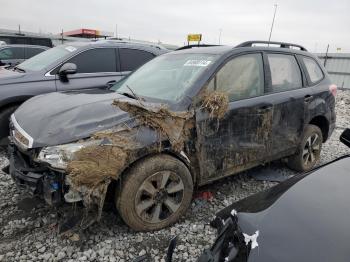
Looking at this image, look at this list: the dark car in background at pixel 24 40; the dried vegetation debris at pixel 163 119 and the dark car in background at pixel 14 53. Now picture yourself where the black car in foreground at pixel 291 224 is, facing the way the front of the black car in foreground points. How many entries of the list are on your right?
3

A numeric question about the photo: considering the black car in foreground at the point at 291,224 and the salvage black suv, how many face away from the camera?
0

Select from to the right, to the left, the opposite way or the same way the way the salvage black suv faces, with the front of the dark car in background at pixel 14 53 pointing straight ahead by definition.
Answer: the same way

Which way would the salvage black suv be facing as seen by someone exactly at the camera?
facing the viewer and to the left of the viewer

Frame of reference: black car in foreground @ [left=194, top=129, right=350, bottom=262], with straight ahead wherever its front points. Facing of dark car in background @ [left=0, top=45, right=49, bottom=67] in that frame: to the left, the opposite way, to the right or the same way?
the same way

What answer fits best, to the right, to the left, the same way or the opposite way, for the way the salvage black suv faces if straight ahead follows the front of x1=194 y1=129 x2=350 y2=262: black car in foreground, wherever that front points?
the same way

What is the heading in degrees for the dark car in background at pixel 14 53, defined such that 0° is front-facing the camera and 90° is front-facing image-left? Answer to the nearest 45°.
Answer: approximately 90°

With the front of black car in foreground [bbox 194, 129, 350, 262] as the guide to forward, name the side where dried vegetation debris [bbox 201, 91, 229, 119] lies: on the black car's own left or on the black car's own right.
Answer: on the black car's own right

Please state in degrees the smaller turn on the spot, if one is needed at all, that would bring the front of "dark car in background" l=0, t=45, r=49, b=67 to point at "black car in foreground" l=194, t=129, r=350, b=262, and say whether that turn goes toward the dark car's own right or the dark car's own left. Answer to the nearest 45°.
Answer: approximately 90° to the dark car's own left

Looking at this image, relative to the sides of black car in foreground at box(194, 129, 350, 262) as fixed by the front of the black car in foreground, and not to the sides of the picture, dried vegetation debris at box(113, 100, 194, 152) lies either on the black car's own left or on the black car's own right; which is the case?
on the black car's own right

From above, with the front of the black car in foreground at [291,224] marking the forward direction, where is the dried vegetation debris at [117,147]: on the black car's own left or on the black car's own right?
on the black car's own right

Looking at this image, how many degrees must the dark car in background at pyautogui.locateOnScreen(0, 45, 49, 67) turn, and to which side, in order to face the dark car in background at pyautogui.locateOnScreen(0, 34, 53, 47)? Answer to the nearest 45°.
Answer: approximately 90° to its right
